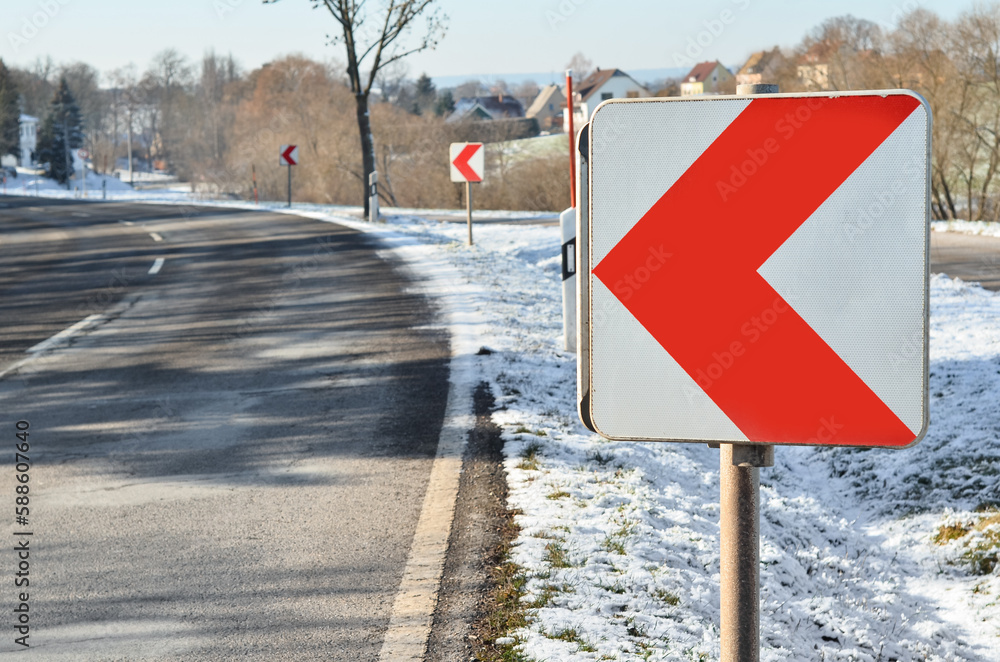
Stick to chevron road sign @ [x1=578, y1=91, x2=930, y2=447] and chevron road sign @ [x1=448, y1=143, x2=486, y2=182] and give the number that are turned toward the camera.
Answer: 2

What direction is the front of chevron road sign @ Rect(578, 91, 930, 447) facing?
toward the camera

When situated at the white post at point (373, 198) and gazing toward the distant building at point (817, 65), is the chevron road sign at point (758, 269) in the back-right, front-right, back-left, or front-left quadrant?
back-right

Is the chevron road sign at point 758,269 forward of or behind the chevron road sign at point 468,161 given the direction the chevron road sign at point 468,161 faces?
forward

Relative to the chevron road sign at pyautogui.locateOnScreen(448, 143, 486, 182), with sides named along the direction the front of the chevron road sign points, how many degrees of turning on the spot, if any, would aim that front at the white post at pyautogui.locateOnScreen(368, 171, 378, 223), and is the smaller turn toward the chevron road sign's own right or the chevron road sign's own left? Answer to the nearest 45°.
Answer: approximately 180°

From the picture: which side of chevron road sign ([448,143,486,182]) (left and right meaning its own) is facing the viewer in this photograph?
front

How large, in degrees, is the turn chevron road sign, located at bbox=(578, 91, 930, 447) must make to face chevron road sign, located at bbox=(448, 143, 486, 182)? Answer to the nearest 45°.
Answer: approximately 180°

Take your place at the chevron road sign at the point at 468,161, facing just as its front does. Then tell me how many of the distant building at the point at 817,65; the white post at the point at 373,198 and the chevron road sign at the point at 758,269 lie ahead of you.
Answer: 1

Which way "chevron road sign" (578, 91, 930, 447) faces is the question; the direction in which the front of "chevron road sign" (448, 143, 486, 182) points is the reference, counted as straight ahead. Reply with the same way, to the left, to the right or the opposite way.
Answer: the same way

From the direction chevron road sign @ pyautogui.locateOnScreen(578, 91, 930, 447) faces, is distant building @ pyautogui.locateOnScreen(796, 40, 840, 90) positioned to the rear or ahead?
to the rear

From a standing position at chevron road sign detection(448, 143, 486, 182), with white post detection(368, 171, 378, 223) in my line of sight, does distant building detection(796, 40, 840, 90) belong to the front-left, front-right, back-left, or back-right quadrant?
front-right

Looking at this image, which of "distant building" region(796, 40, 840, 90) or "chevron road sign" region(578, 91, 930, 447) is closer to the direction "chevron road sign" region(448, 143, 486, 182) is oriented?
the chevron road sign
